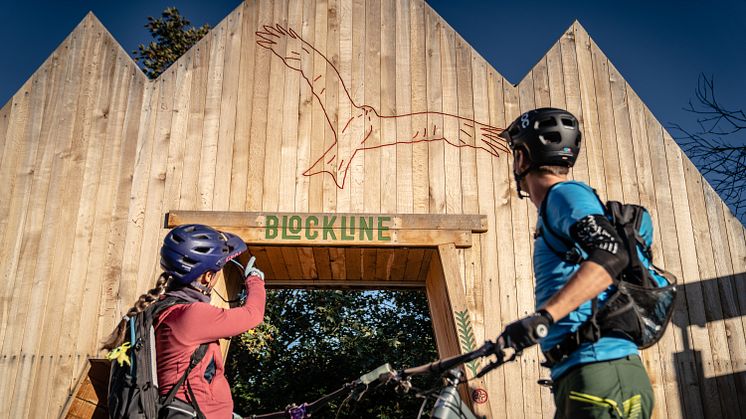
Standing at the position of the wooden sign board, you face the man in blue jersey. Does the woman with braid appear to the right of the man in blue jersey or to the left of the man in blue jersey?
right

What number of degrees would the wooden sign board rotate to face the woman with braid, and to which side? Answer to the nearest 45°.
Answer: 0° — it already faces them

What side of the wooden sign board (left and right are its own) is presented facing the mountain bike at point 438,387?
front

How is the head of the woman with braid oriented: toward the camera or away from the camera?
away from the camera

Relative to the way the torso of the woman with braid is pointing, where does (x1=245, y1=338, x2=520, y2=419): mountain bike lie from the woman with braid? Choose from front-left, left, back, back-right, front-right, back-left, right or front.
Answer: front-right

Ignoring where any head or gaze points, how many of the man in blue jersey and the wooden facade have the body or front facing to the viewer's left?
1

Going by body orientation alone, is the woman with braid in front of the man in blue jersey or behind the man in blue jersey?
in front

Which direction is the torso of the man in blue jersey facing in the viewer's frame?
to the viewer's left

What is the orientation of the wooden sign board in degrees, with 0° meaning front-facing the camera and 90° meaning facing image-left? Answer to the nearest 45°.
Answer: approximately 0°

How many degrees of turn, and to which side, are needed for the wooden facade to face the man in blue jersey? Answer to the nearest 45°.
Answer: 0° — it already faces them

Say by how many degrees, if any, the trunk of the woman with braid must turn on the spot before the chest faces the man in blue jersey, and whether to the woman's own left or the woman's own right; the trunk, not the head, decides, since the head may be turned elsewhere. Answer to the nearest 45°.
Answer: approximately 45° to the woman's own right

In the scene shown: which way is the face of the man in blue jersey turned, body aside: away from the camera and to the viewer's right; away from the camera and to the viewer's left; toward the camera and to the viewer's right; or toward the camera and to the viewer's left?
away from the camera and to the viewer's left
